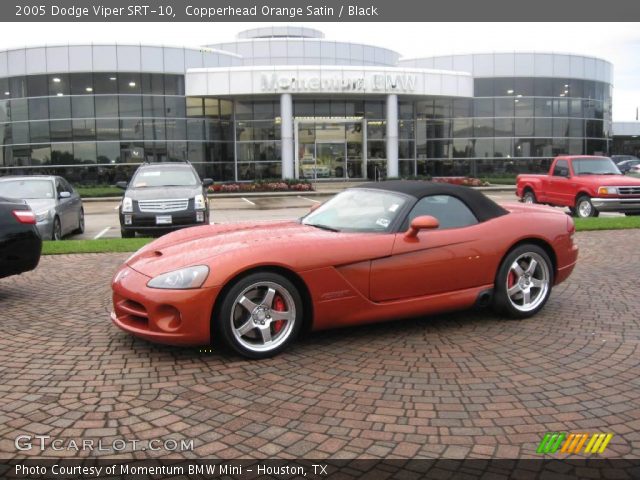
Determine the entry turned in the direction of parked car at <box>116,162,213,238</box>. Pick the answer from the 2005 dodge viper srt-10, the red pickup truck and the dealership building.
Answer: the dealership building

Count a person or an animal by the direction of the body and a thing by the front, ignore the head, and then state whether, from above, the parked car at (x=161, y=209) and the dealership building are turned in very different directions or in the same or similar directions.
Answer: same or similar directions

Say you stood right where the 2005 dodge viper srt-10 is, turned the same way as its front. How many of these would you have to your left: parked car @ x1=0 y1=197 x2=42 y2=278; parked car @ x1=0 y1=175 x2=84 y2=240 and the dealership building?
0

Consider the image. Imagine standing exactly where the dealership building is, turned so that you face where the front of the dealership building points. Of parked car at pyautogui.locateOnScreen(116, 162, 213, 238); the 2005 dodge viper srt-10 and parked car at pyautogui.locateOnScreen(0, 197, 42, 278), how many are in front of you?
3

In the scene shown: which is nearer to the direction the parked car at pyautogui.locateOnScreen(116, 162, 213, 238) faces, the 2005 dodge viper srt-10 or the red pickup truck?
the 2005 dodge viper srt-10

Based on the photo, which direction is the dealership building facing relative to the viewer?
toward the camera

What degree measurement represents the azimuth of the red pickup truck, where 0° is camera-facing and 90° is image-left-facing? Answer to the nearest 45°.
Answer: approximately 315°

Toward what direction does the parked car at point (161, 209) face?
toward the camera

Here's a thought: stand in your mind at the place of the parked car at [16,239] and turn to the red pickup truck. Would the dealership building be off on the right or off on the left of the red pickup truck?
left

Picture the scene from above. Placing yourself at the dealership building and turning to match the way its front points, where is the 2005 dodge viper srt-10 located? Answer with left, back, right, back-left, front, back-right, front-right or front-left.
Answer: front

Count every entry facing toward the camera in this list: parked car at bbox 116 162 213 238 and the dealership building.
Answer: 2

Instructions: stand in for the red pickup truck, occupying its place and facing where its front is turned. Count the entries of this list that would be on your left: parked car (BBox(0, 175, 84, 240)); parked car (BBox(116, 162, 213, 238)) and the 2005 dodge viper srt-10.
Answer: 0

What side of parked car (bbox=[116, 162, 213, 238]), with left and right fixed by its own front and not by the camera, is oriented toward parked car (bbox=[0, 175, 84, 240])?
right

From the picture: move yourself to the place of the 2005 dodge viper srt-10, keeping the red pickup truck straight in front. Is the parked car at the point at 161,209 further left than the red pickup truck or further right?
left

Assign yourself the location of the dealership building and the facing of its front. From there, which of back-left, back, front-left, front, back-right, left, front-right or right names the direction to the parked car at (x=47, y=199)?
front

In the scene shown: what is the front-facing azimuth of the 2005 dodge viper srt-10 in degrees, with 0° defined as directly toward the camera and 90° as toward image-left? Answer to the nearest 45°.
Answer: approximately 45°

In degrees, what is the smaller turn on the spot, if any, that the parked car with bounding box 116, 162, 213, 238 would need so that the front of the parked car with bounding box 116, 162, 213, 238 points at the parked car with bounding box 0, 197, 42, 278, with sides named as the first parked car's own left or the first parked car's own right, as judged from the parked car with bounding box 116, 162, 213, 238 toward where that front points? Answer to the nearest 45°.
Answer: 0° — it already faces it

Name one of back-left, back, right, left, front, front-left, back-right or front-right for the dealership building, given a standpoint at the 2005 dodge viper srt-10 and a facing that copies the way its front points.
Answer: back-right
